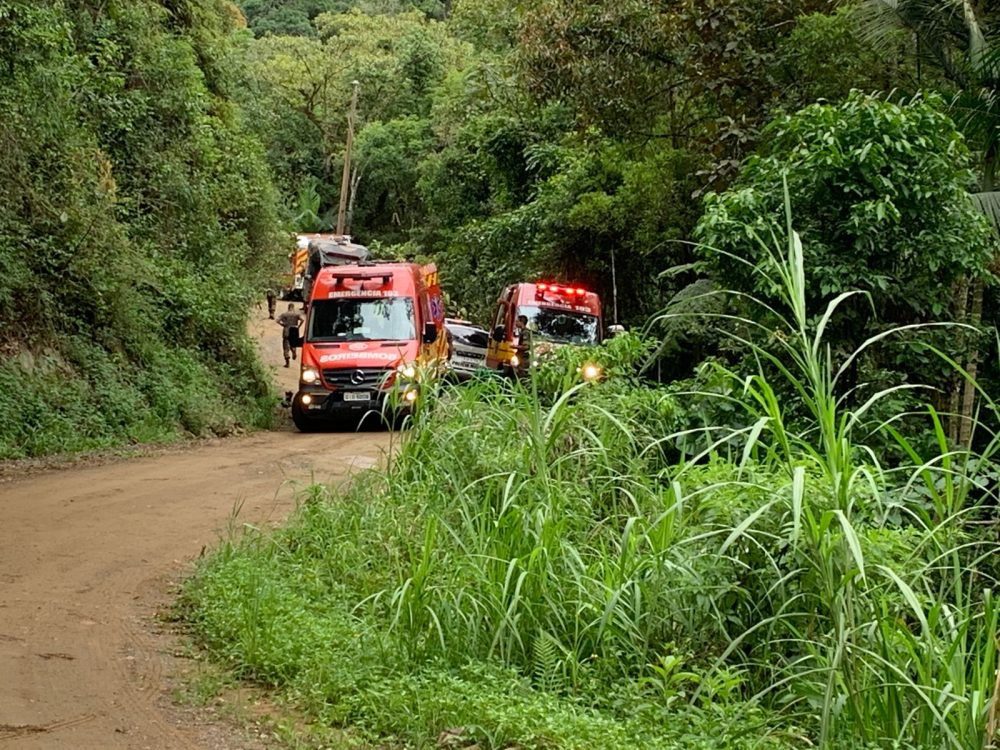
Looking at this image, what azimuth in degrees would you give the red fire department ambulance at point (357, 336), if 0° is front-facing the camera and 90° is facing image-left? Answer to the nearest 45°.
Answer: approximately 0°

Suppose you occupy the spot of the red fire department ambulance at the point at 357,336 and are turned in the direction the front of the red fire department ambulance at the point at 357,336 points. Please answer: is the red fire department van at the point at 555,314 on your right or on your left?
on your left
